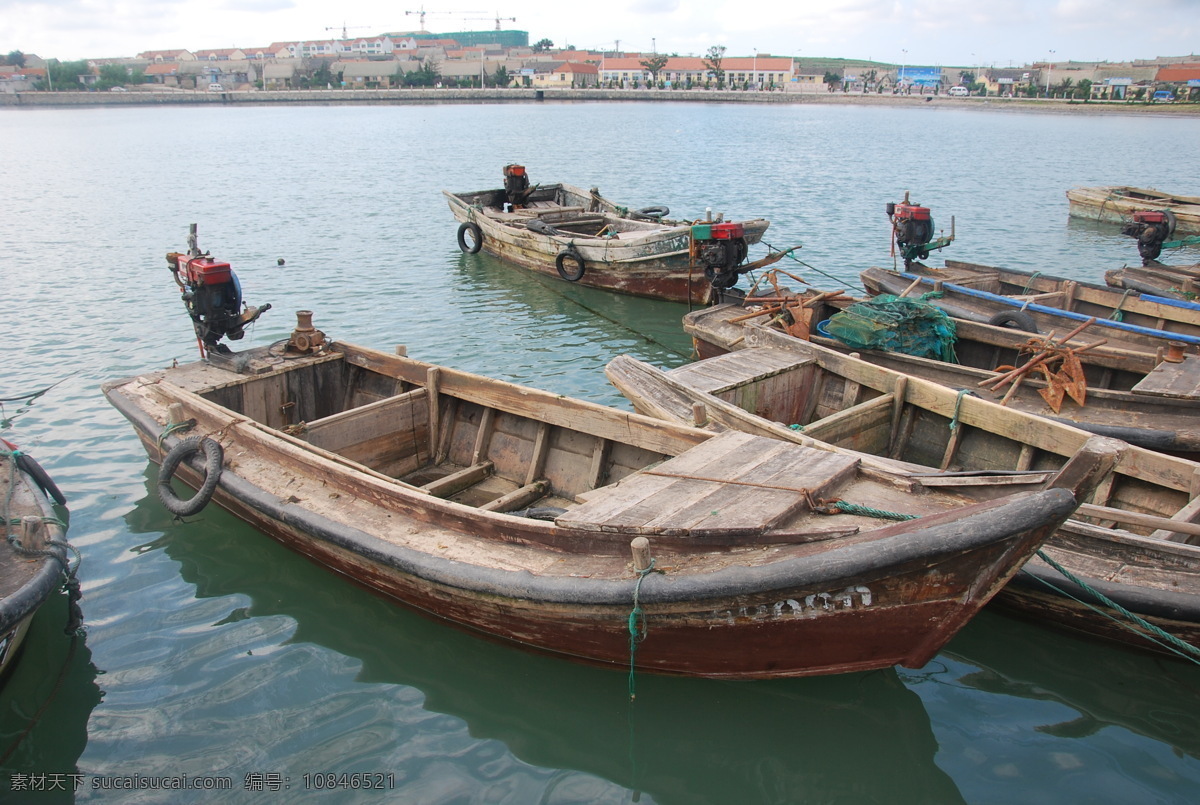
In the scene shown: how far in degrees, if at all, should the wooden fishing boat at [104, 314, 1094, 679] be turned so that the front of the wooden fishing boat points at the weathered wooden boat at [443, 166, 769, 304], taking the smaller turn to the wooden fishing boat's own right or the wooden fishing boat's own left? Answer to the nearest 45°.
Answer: approximately 135° to the wooden fishing boat's own left

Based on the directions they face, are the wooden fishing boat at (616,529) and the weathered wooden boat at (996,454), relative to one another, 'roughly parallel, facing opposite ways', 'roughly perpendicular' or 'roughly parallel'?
roughly parallel

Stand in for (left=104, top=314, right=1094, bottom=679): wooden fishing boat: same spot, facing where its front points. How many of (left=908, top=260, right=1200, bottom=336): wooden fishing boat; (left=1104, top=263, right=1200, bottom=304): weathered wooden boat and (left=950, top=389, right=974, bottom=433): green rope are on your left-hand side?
3

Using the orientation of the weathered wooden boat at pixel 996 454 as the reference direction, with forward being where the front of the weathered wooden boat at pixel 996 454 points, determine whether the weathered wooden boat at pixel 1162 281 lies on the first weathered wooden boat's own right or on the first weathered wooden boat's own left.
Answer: on the first weathered wooden boat's own left

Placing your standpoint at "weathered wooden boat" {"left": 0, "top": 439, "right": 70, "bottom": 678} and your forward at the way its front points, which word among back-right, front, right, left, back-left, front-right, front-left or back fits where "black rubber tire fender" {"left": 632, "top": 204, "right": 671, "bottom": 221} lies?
left

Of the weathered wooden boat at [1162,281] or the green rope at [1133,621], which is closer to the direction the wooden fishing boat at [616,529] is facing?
the green rope

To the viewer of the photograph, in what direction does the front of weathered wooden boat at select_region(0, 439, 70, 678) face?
facing the viewer and to the right of the viewer

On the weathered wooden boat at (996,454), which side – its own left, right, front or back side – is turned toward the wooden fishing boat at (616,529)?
right

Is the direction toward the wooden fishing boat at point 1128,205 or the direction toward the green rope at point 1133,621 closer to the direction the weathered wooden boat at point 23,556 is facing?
the green rope
